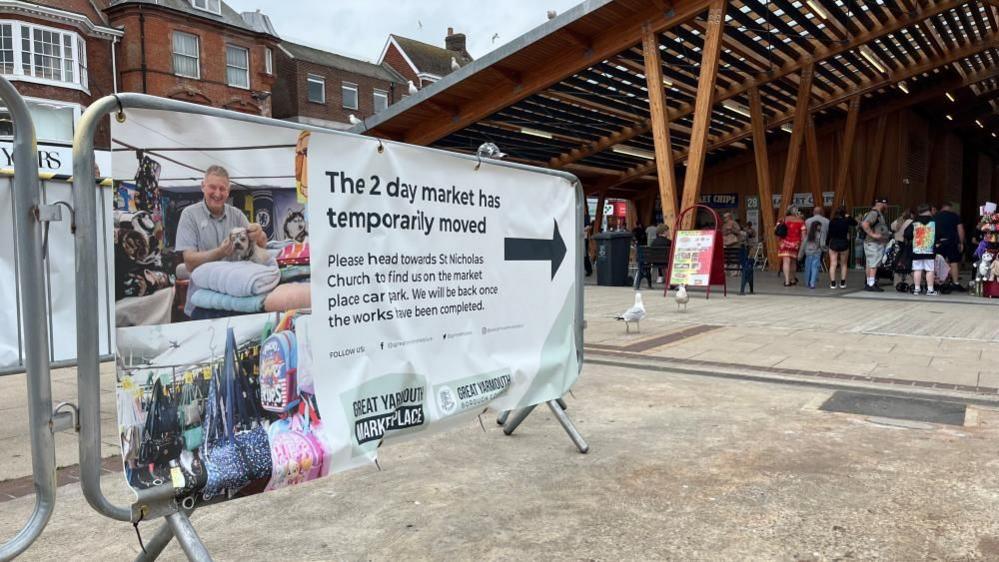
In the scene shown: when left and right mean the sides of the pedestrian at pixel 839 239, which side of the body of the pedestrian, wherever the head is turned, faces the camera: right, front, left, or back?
back

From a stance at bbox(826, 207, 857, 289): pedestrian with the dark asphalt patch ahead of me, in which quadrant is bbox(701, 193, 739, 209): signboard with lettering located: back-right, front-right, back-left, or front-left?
back-right

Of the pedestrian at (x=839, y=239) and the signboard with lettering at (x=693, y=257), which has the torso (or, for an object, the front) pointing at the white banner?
the signboard with lettering

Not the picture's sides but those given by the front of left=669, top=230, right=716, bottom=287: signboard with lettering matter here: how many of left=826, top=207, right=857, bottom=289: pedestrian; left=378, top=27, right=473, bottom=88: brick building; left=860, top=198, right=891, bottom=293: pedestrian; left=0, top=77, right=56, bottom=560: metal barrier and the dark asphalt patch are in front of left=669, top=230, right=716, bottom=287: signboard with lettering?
2

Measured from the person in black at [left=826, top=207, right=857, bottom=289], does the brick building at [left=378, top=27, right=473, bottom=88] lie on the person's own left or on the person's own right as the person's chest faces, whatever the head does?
on the person's own left

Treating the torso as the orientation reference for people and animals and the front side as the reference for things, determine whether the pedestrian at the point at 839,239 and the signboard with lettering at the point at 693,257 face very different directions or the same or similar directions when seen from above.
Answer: very different directions

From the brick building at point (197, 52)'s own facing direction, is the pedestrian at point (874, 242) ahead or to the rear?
ahead

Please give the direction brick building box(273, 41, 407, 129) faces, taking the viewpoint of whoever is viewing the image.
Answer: facing the viewer and to the right of the viewer

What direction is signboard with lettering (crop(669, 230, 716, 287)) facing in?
toward the camera

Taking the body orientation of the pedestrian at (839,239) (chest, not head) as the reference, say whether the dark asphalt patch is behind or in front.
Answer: behind

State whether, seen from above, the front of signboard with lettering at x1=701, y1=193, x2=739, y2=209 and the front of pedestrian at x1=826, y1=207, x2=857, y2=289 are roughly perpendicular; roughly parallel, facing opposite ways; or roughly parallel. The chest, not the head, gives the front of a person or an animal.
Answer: roughly parallel, facing opposite ways

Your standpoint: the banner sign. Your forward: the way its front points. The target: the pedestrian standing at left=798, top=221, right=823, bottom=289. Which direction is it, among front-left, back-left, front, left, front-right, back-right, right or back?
left

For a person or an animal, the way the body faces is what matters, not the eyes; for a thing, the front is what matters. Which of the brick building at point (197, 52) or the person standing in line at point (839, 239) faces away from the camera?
the person standing in line

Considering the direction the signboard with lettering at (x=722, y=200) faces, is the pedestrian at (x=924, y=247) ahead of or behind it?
ahead

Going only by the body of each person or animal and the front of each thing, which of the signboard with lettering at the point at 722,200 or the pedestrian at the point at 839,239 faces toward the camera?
the signboard with lettering
